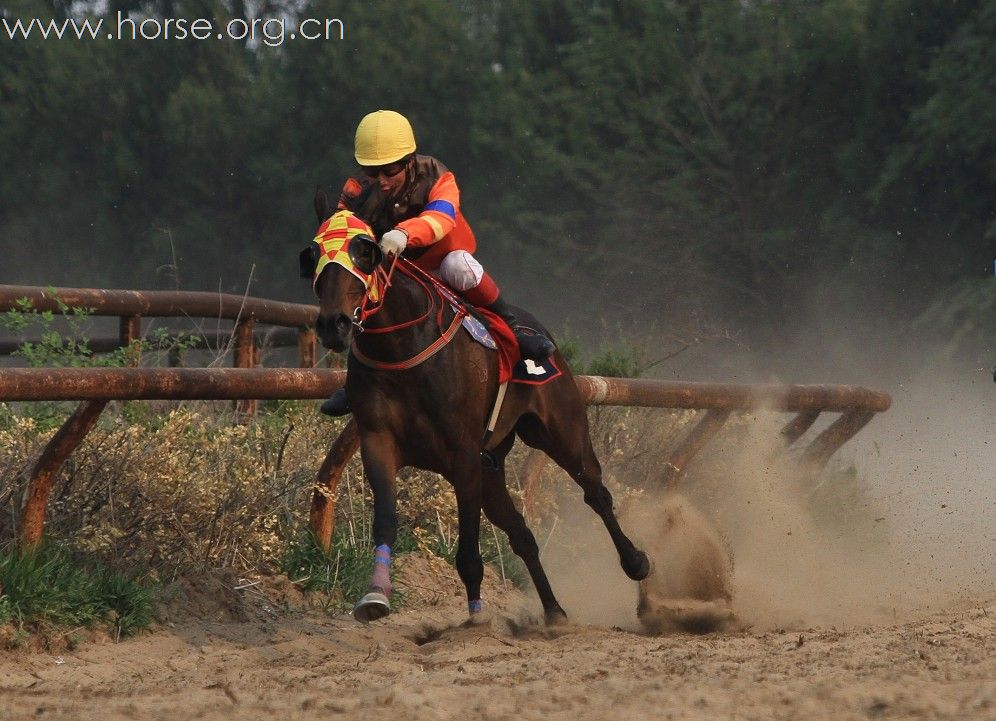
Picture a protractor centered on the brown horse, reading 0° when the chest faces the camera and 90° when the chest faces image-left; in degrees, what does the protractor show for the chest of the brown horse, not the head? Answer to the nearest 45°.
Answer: approximately 45°

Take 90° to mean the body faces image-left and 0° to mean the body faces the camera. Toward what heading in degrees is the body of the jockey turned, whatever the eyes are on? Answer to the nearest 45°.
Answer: approximately 45°
